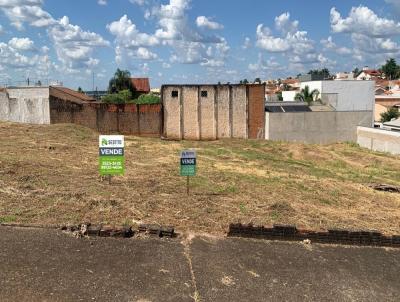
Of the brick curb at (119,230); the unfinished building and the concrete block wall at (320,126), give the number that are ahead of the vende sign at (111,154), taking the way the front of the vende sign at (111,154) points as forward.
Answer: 1

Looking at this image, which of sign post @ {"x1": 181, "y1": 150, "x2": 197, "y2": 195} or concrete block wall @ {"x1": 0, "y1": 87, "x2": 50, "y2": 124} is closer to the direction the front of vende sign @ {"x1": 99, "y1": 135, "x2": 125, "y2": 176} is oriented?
the sign post

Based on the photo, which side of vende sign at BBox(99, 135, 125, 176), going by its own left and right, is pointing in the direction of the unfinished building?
back

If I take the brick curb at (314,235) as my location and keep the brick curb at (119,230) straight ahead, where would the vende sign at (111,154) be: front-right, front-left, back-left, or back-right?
front-right

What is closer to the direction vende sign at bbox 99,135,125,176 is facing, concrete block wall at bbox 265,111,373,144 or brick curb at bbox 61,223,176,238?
the brick curb

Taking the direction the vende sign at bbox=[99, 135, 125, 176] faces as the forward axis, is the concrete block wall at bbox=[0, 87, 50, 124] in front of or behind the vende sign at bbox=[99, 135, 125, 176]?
behind

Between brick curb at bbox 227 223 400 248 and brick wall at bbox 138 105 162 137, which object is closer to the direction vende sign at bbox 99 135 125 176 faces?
the brick curb

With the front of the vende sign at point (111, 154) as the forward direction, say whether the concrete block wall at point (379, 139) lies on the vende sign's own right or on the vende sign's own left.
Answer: on the vende sign's own left

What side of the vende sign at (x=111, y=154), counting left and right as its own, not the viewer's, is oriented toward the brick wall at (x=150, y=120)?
back

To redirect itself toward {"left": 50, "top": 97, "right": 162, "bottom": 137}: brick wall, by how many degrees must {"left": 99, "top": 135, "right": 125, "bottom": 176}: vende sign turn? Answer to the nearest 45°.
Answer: approximately 180°

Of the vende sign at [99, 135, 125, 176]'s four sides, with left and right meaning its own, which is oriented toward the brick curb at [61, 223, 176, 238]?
front

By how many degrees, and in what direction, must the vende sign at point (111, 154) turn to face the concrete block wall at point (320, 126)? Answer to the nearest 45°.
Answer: approximately 135° to its left

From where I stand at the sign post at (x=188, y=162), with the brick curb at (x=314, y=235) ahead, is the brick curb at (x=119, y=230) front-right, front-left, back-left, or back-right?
front-right

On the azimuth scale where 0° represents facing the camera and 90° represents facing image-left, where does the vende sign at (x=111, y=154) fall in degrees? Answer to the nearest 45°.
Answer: approximately 0°

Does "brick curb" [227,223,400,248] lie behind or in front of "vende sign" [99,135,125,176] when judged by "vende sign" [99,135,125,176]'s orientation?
in front
